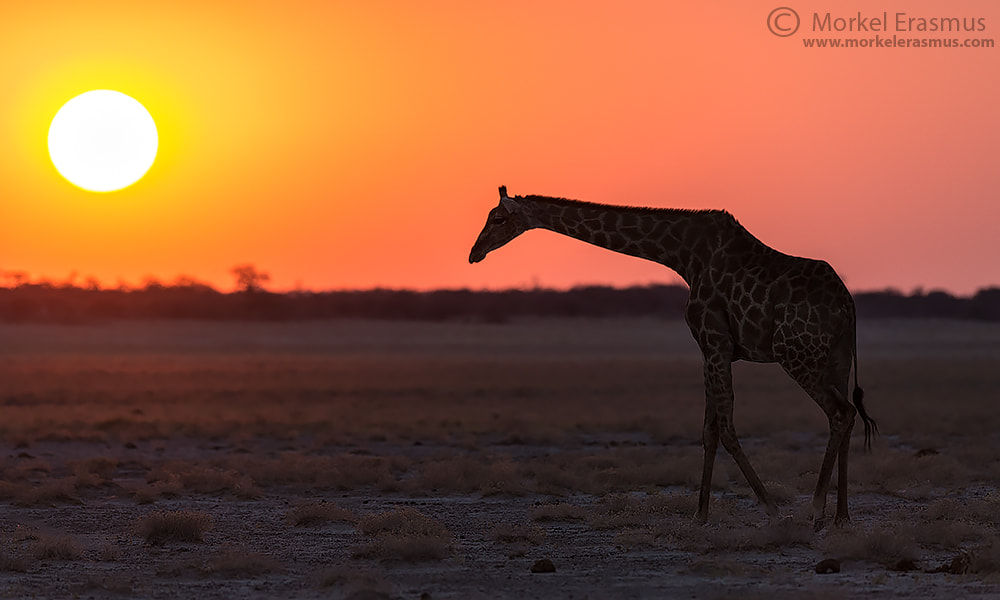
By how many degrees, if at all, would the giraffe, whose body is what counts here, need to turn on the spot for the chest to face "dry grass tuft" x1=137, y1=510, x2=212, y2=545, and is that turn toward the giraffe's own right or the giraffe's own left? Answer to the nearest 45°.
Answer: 0° — it already faces it

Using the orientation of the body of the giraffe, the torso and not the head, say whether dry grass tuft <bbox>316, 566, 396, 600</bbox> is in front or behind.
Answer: in front

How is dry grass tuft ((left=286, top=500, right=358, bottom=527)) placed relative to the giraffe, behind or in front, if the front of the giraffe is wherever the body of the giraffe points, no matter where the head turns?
in front

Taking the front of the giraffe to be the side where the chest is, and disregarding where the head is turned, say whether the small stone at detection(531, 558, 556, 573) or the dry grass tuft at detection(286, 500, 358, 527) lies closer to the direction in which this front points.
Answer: the dry grass tuft

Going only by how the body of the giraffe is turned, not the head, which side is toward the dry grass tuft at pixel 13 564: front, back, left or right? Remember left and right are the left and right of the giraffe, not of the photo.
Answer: front

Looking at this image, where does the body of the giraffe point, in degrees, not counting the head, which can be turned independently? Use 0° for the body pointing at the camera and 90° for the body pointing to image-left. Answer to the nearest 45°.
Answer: approximately 90°
